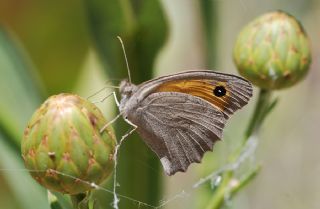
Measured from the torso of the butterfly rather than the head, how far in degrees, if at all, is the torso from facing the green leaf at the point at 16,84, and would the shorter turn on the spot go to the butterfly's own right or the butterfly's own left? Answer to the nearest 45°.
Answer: approximately 45° to the butterfly's own right

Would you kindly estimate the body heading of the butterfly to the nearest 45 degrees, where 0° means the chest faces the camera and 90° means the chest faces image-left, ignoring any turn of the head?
approximately 90°

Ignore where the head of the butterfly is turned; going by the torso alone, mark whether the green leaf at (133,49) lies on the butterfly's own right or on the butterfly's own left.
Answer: on the butterfly's own right

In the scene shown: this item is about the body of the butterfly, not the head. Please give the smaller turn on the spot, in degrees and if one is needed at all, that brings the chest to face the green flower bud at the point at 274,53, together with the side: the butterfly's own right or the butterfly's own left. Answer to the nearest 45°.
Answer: approximately 135° to the butterfly's own right

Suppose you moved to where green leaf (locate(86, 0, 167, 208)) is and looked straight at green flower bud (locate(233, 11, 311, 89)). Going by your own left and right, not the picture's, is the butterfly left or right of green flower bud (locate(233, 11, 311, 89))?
right

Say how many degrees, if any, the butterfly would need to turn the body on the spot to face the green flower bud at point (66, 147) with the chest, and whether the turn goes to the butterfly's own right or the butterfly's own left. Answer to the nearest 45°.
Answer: approximately 45° to the butterfly's own left
